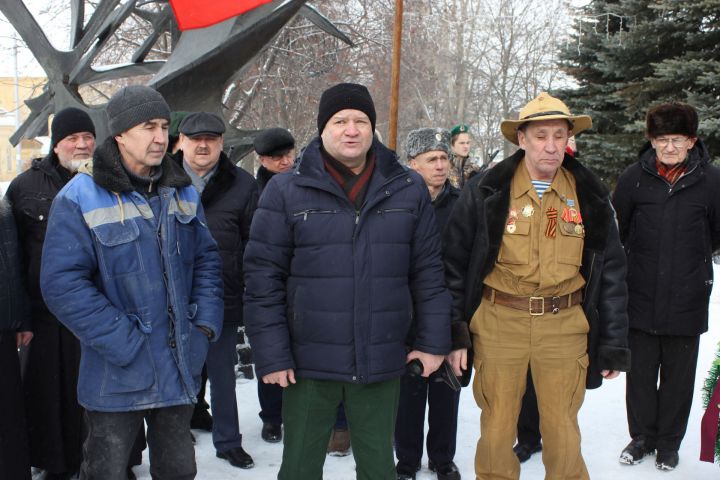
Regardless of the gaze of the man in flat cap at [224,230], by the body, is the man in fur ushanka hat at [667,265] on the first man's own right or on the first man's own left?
on the first man's own left

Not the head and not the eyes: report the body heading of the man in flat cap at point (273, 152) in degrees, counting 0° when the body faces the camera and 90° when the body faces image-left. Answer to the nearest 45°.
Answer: approximately 315°

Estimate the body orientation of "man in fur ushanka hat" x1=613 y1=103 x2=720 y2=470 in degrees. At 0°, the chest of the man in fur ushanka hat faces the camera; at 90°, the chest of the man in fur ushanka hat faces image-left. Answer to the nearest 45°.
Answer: approximately 0°

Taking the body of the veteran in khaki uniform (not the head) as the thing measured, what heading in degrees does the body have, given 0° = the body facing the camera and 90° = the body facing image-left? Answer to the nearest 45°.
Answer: approximately 0°

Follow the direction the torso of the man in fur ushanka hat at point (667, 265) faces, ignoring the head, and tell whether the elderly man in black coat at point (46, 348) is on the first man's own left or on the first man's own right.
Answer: on the first man's own right

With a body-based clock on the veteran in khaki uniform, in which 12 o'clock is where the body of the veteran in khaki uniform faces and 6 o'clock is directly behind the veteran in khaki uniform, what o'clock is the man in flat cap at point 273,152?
The man in flat cap is roughly at 4 o'clock from the veteran in khaki uniform.

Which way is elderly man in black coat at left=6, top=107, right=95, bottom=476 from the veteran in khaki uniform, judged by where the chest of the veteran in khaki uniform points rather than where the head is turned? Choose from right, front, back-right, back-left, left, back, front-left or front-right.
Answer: right
